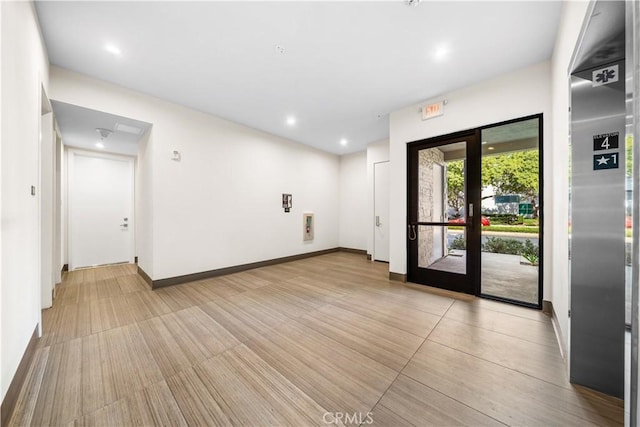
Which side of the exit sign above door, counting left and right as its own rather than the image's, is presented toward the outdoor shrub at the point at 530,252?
back

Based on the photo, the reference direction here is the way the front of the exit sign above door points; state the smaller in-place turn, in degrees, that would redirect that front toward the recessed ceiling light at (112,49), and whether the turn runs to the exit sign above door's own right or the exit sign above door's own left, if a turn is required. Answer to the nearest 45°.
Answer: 0° — it already faces it

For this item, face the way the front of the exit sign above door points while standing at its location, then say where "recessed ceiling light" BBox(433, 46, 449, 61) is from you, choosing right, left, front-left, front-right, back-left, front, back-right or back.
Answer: front-left

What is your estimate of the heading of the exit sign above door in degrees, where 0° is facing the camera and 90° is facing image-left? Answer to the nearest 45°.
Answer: approximately 45°

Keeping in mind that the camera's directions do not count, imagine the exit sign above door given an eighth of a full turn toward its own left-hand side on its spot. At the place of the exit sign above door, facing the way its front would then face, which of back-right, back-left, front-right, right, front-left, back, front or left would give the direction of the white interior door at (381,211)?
back-right

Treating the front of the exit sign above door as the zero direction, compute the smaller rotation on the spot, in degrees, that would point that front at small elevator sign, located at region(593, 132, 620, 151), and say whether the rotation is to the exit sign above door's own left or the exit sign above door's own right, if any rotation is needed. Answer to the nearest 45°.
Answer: approximately 90° to the exit sign above door's own left

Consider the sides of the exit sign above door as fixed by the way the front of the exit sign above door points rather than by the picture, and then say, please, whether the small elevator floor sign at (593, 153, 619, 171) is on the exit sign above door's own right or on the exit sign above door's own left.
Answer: on the exit sign above door's own left

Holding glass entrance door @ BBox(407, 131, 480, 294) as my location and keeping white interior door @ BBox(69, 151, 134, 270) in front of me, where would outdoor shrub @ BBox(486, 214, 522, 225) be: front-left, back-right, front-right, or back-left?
back-right
